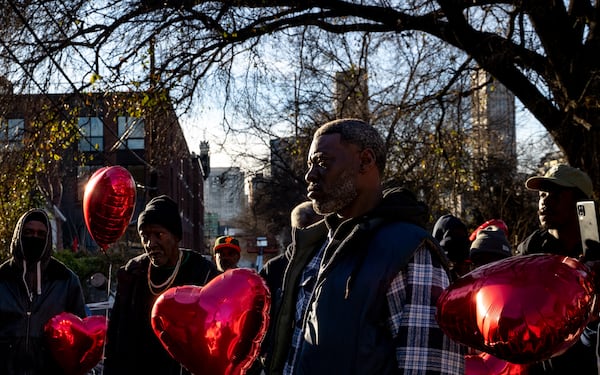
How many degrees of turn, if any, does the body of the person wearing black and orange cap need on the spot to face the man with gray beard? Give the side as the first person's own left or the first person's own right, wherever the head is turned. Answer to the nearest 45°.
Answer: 0° — they already face them

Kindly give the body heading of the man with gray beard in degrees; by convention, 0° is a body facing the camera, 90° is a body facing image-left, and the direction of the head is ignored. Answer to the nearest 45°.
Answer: approximately 45°

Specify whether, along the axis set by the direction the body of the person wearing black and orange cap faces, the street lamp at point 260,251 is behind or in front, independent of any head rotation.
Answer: behind

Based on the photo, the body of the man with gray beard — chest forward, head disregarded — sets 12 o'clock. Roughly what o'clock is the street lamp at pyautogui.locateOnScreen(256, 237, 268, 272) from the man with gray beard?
The street lamp is roughly at 4 o'clock from the man with gray beard.

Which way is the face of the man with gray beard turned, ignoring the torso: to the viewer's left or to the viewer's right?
to the viewer's left

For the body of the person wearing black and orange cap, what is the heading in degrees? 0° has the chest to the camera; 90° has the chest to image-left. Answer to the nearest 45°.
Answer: approximately 0°

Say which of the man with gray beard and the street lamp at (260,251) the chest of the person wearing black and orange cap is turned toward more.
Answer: the man with gray beard

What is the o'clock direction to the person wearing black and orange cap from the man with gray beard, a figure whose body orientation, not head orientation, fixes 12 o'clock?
The person wearing black and orange cap is roughly at 4 o'clock from the man with gray beard.
